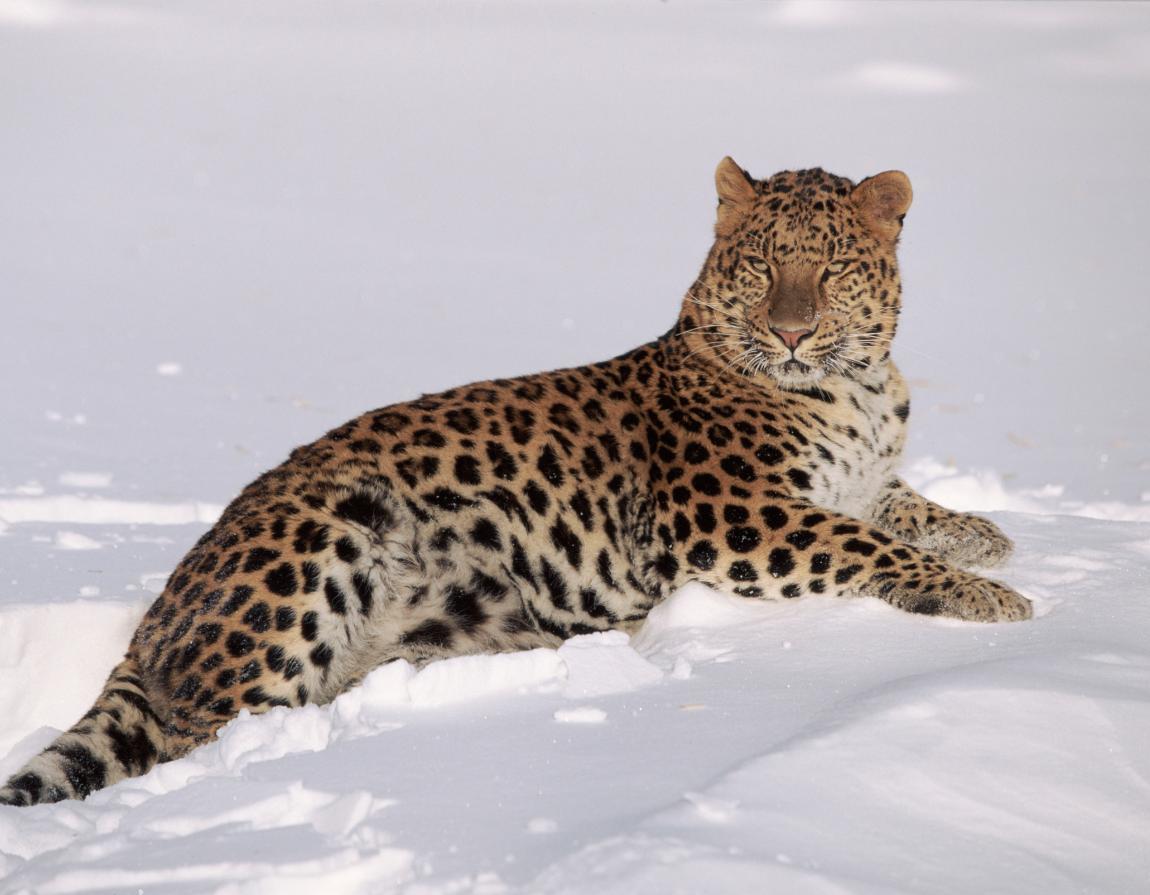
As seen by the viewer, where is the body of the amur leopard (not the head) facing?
to the viewer's right
